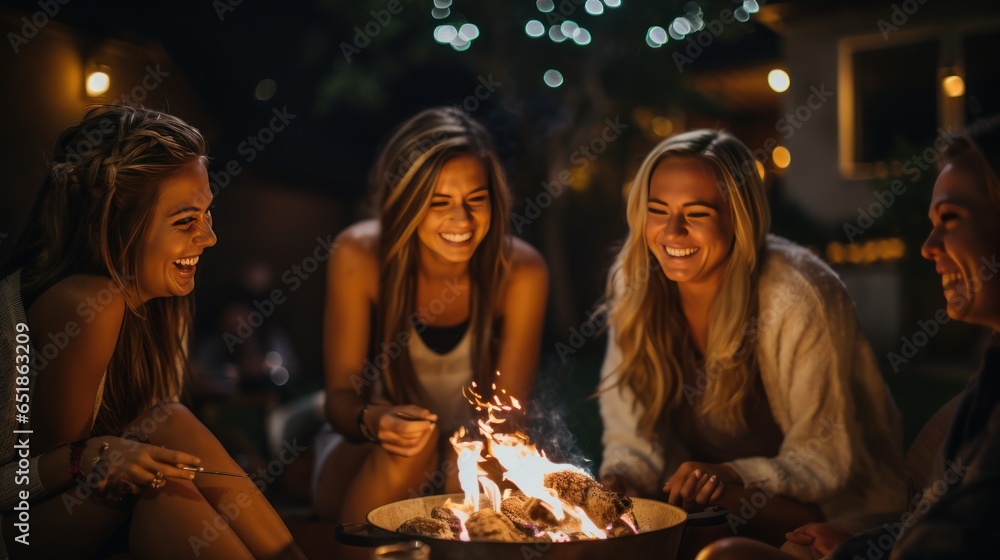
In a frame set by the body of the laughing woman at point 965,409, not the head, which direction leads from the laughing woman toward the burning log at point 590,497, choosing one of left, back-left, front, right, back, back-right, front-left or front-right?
front

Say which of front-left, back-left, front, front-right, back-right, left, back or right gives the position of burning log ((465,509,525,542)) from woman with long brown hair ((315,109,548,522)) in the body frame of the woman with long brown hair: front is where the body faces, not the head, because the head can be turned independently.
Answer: front

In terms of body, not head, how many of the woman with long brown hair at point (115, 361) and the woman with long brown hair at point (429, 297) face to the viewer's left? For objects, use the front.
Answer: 0

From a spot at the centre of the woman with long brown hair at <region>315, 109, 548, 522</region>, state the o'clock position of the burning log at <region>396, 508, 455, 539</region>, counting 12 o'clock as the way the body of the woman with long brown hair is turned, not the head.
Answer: The burning log is roughly at 12 o'clock from the woman with long brown hair.

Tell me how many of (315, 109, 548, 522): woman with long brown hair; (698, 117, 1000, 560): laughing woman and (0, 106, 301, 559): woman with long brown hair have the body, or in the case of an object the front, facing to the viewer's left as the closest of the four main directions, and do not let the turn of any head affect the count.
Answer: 1

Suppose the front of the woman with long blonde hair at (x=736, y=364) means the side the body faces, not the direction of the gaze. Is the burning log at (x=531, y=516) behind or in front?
in front

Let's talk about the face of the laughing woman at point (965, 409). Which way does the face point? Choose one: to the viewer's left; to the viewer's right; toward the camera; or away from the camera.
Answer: to the viewer's left

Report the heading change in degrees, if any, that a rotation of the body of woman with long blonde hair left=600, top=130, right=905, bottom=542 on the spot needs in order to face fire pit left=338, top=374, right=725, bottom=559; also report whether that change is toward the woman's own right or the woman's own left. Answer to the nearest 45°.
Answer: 0° — they already face it

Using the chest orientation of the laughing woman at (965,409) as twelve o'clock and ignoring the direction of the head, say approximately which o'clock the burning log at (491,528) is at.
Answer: The burning log is roughly at 12 o'clock from the laughing woman.

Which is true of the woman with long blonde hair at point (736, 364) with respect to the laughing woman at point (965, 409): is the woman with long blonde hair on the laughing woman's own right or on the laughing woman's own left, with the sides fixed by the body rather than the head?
on the laughing woman's own right

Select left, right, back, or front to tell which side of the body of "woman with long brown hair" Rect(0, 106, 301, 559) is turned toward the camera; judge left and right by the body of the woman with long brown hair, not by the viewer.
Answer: right

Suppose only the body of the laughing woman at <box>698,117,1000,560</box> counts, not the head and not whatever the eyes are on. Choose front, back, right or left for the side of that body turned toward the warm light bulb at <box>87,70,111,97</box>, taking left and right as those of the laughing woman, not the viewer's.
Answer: front

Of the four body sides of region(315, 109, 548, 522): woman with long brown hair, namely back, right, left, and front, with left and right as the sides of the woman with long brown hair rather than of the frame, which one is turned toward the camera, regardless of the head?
front

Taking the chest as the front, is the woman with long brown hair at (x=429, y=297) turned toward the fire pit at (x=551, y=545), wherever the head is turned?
yes

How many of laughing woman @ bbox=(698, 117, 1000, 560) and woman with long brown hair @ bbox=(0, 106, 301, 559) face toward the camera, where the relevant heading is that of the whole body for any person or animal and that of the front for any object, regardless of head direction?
0

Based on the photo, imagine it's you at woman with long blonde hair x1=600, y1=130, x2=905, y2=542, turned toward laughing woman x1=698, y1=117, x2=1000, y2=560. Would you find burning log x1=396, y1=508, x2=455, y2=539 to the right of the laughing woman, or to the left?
right

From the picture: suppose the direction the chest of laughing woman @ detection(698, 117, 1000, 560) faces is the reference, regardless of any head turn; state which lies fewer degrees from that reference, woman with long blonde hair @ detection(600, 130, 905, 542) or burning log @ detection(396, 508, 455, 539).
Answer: the burning log
